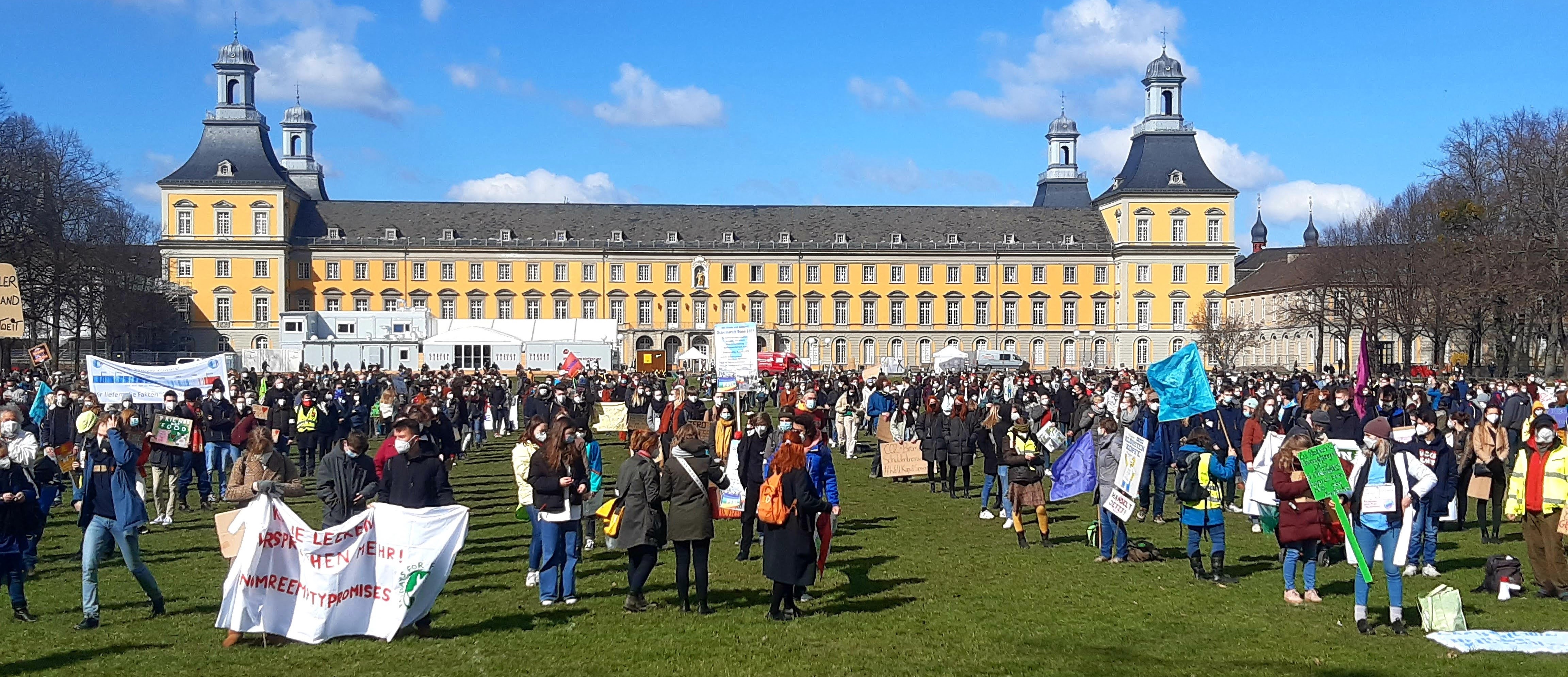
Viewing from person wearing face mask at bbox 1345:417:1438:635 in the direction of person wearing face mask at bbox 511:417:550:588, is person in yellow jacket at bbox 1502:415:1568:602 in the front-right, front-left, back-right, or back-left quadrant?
back-right

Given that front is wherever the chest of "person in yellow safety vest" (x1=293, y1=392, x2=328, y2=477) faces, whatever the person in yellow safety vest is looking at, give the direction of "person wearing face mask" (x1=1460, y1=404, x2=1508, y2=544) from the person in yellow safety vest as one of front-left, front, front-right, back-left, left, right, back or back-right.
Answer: front-left

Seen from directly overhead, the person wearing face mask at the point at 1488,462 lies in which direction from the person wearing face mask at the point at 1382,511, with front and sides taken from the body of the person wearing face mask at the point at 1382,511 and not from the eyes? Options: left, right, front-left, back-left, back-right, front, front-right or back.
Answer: back

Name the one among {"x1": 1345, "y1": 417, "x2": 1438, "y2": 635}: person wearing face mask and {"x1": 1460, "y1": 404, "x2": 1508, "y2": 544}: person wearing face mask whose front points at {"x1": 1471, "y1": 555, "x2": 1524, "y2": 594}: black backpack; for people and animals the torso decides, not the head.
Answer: {"x1": 1460, "y1": 404, "x2": 1508, "y2": 544}: person wearing face mask

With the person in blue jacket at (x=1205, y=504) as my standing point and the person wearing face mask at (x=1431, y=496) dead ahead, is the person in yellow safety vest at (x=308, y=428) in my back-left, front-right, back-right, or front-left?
back-left

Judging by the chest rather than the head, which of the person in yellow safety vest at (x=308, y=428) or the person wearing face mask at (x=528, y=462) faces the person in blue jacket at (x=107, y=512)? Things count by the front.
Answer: the person in yellow safety vest

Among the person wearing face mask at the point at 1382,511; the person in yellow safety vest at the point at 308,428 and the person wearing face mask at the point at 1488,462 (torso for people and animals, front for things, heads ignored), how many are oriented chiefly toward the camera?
3

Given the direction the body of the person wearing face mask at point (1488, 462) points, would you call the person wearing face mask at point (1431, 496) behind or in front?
in front

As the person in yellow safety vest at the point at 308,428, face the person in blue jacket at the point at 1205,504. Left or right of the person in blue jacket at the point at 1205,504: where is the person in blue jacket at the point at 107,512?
right

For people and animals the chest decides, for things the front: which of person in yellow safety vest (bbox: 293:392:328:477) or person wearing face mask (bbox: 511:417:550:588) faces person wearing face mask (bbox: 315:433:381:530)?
the person in yellow safety vest

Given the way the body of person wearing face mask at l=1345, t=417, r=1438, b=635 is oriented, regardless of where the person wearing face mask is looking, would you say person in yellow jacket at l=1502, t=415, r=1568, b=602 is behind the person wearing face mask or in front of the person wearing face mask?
behind

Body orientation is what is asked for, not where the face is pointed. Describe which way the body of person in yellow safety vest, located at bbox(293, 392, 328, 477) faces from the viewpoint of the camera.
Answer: toward the camera

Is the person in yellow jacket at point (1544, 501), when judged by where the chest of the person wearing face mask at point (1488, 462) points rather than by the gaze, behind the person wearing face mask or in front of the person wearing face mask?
in front

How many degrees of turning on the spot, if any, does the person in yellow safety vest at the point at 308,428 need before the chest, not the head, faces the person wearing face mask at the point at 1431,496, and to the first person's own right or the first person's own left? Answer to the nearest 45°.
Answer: approximately 45° to the first person's own left

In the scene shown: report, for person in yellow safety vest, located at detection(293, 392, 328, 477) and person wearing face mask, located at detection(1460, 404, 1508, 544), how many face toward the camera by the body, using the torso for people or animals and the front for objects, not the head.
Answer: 2

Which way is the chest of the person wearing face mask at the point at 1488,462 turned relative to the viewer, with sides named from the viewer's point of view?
facing the viewer

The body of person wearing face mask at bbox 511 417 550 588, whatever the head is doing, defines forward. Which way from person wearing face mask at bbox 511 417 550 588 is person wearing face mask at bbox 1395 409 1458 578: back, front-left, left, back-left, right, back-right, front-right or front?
front-left
